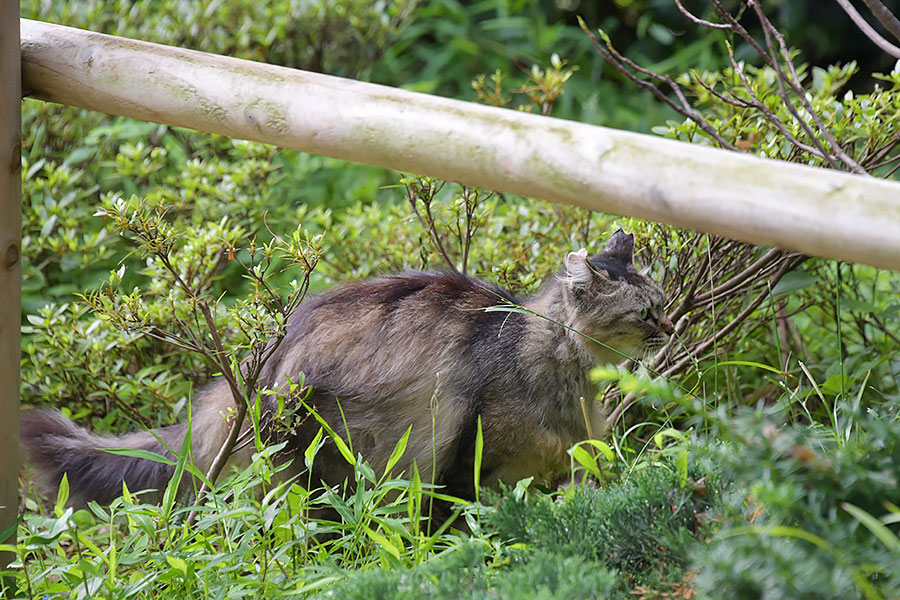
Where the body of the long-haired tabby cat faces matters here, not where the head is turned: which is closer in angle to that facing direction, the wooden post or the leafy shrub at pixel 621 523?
the leafy shrub

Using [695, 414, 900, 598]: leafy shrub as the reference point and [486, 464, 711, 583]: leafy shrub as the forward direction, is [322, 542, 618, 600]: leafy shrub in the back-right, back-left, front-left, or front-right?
front-left

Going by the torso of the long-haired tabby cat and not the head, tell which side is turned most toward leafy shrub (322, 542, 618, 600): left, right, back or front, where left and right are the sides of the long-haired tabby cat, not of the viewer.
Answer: right

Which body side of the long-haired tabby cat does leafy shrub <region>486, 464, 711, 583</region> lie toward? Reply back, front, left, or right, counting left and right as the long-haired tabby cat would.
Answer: right

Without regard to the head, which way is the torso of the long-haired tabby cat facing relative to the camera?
to the viewer's right
